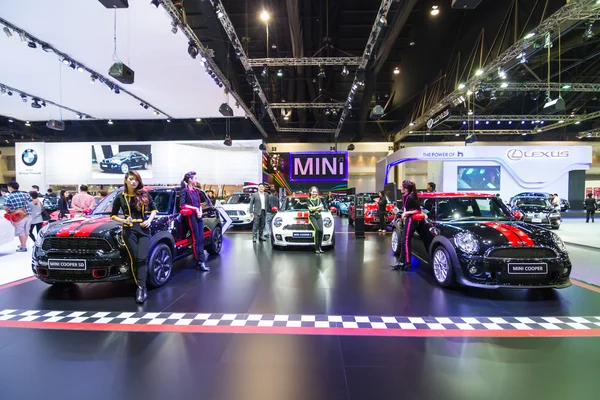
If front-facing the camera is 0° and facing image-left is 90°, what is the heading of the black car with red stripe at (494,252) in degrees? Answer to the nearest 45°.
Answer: approximately 315°

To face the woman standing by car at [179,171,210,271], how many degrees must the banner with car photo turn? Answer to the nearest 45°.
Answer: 0° — it already faces them

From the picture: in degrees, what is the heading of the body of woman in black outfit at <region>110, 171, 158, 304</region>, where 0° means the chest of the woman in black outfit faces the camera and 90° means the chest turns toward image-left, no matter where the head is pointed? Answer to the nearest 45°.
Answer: approximately 0°

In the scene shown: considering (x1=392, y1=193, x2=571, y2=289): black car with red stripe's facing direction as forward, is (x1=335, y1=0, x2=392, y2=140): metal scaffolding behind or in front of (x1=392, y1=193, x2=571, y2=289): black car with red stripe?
behind

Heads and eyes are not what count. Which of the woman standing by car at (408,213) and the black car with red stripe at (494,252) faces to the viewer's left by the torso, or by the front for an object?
the woman standing by car

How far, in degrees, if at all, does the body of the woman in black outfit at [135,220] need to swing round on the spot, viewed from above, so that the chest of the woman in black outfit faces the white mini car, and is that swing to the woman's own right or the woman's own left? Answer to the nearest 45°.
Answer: approximately 135° to the woman's own left

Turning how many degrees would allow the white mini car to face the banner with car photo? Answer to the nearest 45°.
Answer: approximately 135° to its right

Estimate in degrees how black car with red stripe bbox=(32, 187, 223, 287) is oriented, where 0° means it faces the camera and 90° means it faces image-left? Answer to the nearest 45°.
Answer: approximately 45°
